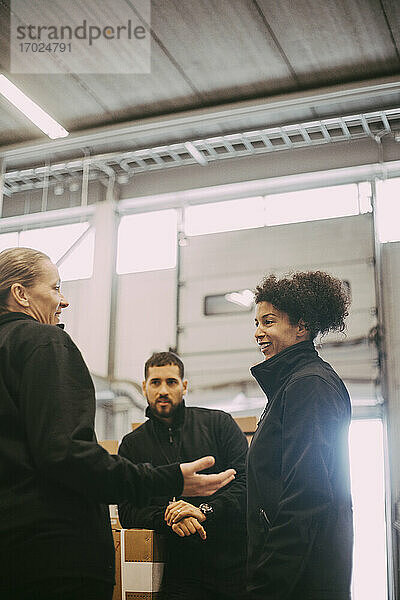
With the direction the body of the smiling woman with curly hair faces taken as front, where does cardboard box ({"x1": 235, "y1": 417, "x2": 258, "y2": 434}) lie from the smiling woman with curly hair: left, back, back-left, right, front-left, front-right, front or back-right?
right

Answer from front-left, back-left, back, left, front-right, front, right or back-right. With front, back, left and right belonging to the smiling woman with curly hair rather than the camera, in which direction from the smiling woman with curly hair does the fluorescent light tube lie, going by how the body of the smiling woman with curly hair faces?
front-right

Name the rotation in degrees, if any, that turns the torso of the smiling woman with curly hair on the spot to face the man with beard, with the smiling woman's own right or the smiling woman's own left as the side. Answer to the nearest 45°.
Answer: approximately 90° to the smiling woman's own right

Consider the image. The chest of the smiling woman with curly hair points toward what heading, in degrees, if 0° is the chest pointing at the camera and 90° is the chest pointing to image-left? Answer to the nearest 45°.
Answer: approximately 90°

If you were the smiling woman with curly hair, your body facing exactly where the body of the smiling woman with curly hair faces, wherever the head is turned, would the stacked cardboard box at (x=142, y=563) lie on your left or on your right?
on your right
